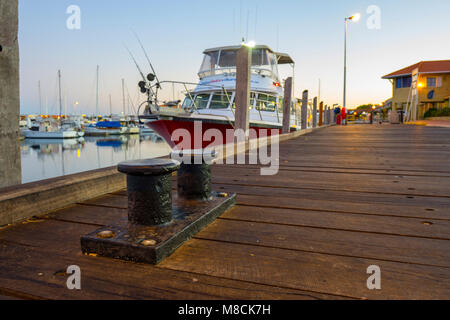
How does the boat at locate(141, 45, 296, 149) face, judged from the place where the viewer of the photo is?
facing the viewer and to the left of the viewer

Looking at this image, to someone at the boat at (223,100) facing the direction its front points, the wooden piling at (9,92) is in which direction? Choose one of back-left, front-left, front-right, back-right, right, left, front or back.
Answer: front-left

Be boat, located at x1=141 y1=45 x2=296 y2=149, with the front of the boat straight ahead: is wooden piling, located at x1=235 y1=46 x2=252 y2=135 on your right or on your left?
on your left

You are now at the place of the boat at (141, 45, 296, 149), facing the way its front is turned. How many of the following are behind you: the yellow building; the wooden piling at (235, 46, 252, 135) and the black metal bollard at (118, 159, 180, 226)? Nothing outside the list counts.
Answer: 1

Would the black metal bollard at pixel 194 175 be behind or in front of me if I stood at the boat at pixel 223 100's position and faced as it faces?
in front

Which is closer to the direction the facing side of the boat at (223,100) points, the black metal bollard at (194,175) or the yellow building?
the black metal bollard

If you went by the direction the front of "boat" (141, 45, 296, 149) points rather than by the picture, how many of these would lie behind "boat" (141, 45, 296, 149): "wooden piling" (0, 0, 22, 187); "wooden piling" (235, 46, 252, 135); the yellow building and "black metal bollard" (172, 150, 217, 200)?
1

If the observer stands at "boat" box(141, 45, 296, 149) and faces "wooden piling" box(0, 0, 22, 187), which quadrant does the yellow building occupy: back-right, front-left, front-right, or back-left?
back-left
